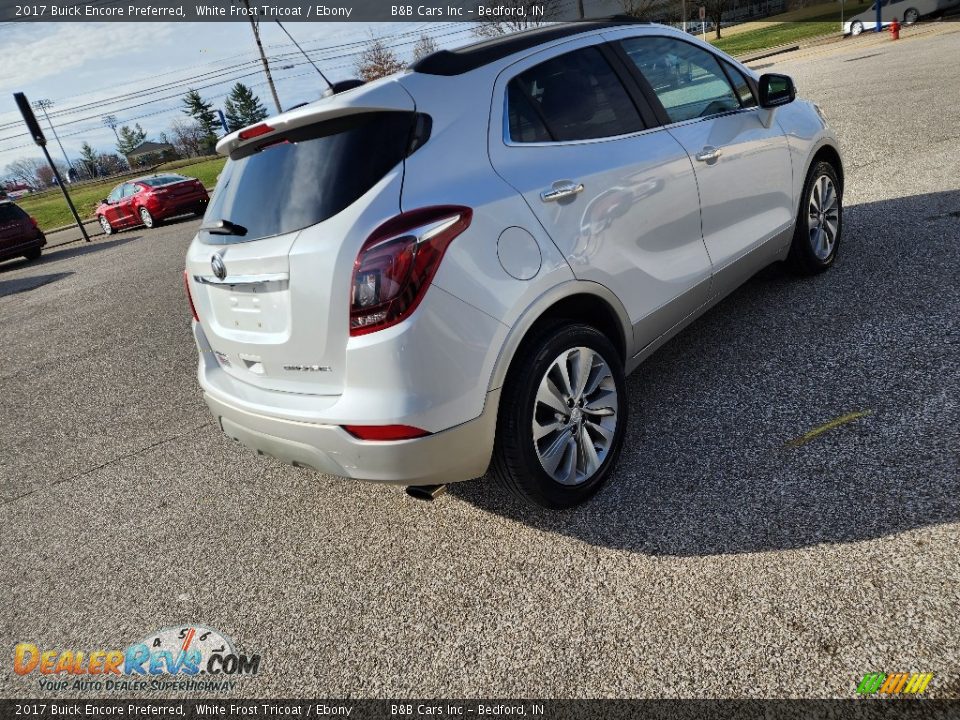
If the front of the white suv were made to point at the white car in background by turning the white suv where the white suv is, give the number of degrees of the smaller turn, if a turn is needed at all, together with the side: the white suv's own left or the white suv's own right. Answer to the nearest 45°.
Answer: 0° — it already faces it

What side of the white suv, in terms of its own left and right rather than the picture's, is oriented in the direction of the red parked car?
left

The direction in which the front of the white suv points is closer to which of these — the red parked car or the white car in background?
the white car in background

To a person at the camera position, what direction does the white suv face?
facing away from the viewer and to the right of the viewer

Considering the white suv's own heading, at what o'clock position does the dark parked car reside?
The dark parked car is roughly at 9 o'clock from the white suv.

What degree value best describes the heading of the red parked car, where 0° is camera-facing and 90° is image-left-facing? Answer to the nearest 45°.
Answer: approximately 135°

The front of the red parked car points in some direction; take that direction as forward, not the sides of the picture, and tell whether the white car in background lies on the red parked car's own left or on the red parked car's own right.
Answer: on the red parked car's own right
